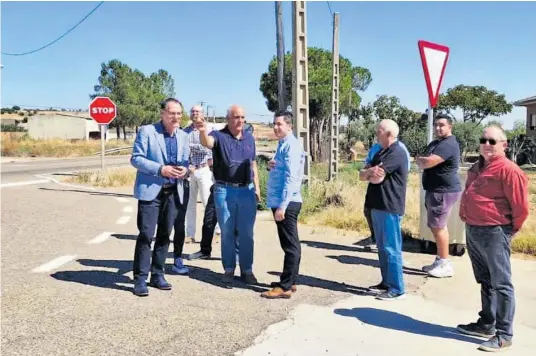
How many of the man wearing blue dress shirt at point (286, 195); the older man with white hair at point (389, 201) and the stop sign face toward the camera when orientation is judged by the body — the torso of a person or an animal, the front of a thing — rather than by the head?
1

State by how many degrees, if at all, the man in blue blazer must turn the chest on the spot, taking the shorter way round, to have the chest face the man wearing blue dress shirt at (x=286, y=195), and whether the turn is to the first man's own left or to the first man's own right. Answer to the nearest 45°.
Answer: approximately 45° to the first man's own left

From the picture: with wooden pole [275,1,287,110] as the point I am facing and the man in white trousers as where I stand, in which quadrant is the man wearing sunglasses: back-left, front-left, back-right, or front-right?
back-right

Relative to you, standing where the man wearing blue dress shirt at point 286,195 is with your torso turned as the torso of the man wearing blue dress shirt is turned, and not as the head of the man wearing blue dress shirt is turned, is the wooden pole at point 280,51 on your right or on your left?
on your right

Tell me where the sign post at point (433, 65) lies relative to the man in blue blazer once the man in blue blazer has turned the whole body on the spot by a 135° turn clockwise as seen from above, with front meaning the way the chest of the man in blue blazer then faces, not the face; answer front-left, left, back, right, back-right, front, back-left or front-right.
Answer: back

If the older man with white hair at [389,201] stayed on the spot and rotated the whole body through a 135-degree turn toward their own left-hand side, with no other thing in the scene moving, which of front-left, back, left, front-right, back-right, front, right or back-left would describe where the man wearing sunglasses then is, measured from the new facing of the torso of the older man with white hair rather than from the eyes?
front

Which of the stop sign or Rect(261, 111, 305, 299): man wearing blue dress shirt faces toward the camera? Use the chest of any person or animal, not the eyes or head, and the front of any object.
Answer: the stop sign

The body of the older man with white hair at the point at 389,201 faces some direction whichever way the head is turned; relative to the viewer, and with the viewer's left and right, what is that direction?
facing to the left of the viewer

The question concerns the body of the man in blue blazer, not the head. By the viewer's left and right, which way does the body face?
facing the viewer and to the right of the viewer

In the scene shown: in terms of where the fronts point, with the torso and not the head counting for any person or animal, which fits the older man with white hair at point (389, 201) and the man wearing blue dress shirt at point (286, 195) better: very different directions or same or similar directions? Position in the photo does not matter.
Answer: same or similar directions

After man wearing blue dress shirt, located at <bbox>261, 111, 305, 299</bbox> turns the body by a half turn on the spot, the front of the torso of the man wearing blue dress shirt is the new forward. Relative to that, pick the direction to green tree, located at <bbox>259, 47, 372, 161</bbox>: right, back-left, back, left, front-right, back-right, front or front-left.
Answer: left

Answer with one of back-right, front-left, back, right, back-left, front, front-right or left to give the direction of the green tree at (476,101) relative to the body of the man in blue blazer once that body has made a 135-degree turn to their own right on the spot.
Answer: back-right

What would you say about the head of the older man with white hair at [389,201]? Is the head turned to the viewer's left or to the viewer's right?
to the viewer's left

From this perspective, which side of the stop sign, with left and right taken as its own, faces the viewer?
front

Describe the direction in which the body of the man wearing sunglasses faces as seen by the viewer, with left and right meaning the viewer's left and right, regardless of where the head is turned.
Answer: facing the viewer and to the left of the viewer

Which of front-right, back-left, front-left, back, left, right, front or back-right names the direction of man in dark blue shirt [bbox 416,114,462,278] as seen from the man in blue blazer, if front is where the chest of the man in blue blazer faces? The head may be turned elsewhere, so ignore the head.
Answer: front-left

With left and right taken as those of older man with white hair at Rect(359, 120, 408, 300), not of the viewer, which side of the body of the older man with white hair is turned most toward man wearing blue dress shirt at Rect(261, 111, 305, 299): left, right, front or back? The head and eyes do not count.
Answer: front

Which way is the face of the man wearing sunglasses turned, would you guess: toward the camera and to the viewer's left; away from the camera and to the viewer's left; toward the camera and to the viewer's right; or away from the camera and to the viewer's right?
toward the camera and to the viewer's left

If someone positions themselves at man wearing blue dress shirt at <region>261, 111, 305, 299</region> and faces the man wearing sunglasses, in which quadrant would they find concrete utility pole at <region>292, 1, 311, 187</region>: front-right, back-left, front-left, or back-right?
back-left
